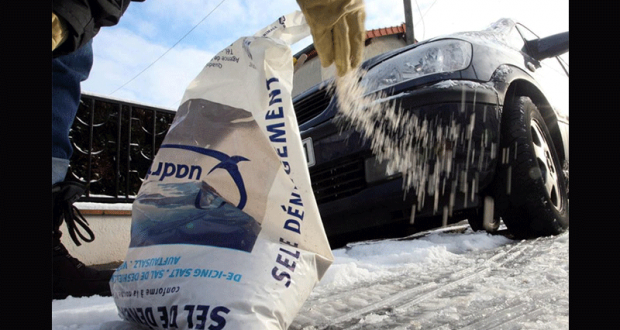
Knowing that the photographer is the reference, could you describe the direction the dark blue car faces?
facing the viewer and to the left of the viewer

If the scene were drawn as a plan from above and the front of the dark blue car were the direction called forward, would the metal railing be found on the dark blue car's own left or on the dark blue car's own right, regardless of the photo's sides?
on the dark blue car's own right
